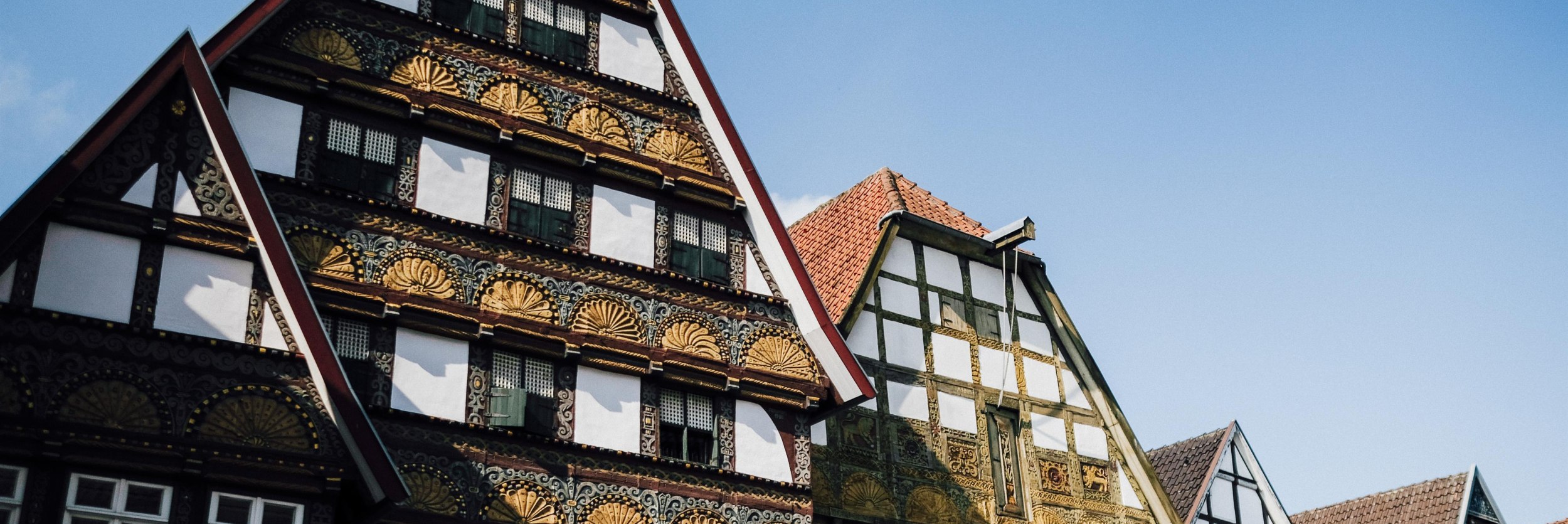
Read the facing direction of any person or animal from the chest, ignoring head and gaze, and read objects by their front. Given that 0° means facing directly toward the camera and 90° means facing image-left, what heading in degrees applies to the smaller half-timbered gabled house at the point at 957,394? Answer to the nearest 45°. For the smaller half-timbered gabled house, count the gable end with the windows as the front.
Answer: approximately 315°
